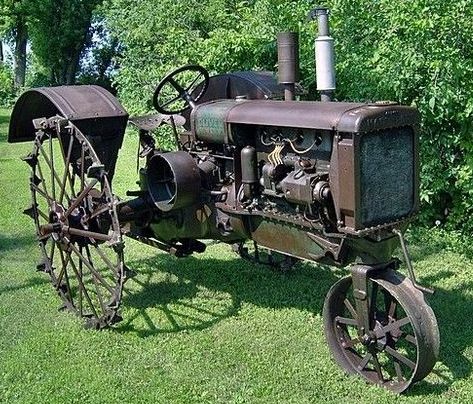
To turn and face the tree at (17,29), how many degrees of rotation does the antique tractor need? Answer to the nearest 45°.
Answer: approximately 135° to its left

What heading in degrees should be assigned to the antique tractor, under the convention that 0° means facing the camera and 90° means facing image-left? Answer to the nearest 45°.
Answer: approximately 315°

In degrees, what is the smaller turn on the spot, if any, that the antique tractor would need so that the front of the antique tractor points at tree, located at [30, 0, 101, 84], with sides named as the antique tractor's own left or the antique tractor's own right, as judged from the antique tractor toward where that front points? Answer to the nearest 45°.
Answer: approximately 135° to the antique tractor's own left
